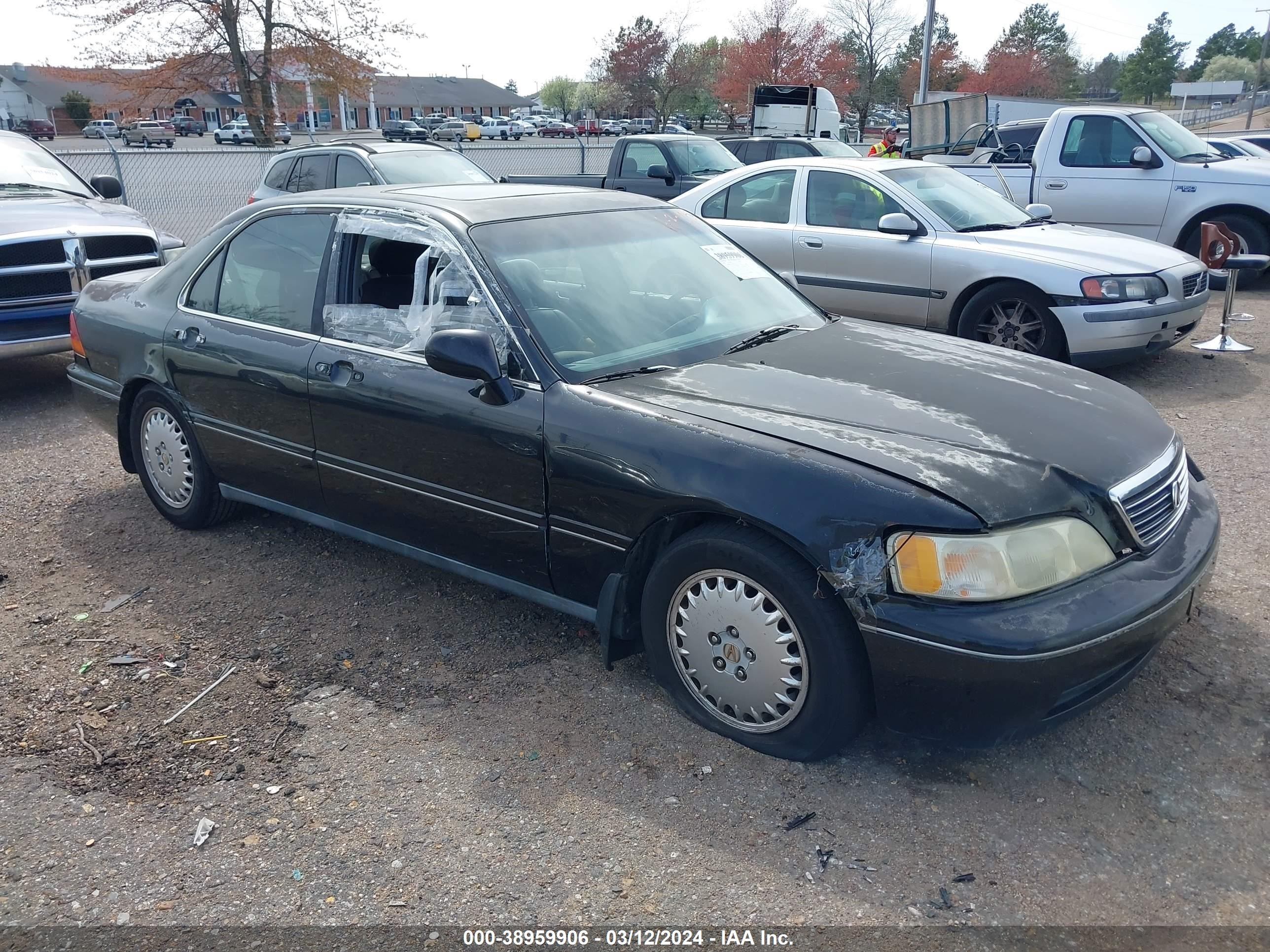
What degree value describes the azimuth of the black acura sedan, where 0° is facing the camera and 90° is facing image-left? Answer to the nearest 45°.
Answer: approximately 315°

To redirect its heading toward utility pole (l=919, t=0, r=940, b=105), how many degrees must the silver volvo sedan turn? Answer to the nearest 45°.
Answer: approximately 135° to its left

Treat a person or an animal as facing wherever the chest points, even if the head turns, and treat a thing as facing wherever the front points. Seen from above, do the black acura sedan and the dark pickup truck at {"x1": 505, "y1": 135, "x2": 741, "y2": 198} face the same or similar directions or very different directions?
same or similar directions

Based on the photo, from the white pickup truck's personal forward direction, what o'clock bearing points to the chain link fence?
The chain link fence is roughly at 6 o'clock from the white pickup truck.

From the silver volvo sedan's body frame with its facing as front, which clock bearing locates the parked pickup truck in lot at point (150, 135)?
The parked pickup truck in lot is roughly at 6 o'clock from the silver volvo sedan.

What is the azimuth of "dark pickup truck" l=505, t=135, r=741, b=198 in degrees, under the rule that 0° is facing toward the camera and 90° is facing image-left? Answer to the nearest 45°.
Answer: approximately 315°

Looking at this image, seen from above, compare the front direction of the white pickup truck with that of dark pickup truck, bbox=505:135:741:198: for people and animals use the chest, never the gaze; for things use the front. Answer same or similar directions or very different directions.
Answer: same or similar directions

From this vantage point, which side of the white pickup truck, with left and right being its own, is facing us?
right

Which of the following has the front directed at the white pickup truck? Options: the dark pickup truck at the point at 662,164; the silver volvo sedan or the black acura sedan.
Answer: the dark pickup truck

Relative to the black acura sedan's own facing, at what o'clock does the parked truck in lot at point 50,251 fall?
The parked truck in lot is roughly at 6 o'clock from the black acura sedan.

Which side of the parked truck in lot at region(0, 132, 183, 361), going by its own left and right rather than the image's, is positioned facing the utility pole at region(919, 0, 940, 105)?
left

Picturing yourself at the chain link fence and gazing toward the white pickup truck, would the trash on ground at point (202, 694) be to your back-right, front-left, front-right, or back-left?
front-right
